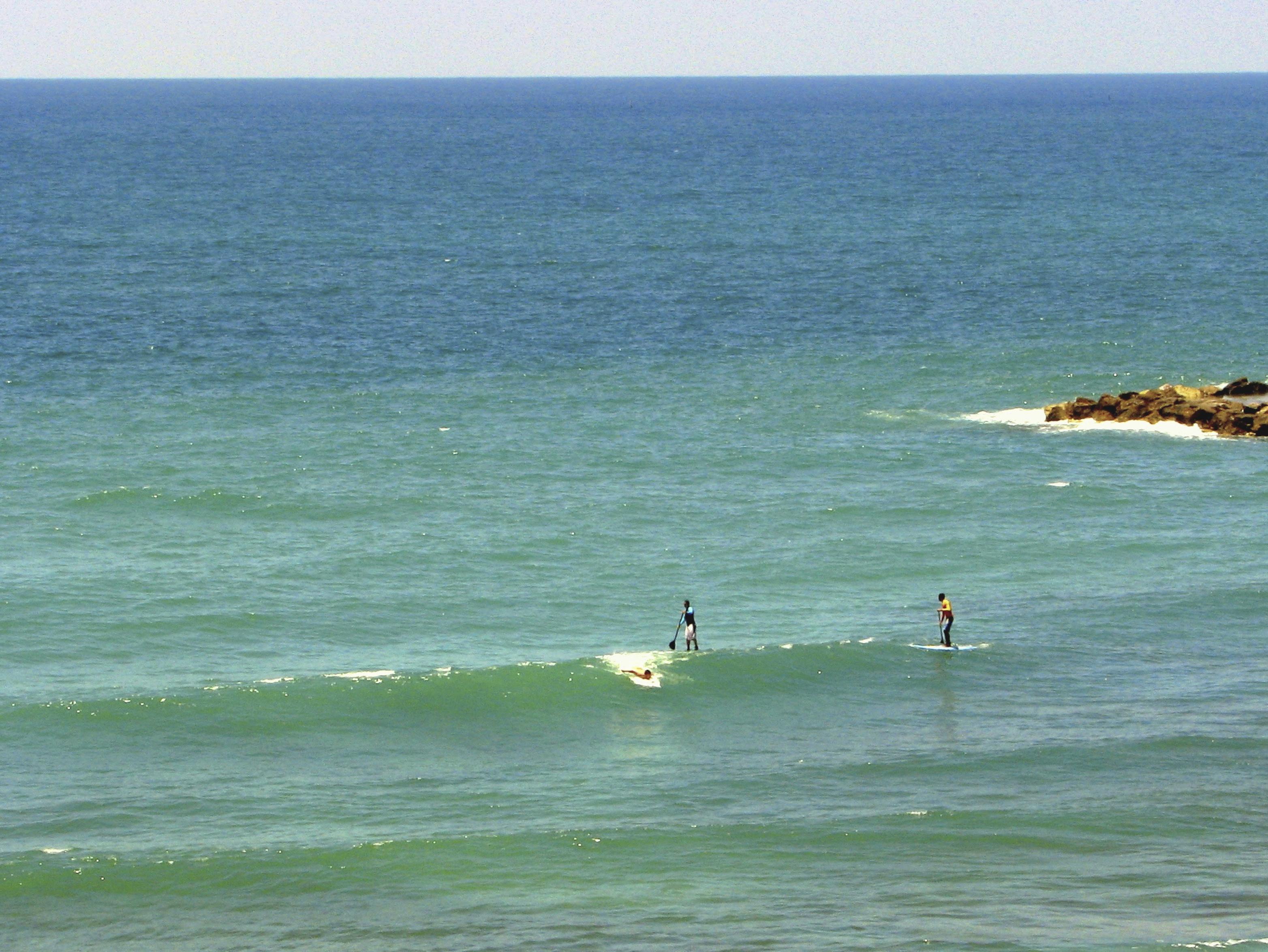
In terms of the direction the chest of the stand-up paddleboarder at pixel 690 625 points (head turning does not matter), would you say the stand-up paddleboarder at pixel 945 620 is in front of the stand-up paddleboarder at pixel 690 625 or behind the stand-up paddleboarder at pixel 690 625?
behind

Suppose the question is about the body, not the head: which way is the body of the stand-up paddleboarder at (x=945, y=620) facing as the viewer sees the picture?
to the viewer's left

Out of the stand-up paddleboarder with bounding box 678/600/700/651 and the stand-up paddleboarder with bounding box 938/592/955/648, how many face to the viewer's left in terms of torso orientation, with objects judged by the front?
2

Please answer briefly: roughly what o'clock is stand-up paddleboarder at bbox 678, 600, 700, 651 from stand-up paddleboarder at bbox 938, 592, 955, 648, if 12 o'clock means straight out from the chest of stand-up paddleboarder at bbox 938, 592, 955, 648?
stand-up paddleboarder at bbox 678, 600, 700, 651 is roughly at 12 o'clock from stand-up paddleboarder at bbox 938, 592, 955, 648.
